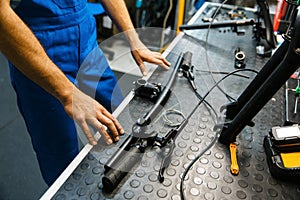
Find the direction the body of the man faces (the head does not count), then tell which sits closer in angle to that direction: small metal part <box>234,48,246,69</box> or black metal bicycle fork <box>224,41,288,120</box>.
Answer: the black metal bicycle fork

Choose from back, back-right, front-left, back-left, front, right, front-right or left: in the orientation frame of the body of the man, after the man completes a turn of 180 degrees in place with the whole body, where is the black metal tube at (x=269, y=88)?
back

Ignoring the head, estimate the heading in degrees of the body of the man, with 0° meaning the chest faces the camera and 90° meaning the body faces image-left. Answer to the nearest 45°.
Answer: approximately 315°

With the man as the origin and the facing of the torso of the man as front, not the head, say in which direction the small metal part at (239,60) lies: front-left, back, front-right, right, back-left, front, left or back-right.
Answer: front-left

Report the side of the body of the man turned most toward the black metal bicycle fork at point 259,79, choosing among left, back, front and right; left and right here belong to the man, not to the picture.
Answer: front
